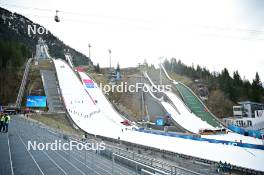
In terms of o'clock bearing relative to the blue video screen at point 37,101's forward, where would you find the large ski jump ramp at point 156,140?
The large ski jump ramp is roughly at 11 o'clock from the blue video screen.

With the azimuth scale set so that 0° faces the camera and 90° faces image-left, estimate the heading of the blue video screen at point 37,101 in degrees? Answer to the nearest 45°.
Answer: approximately 0°
